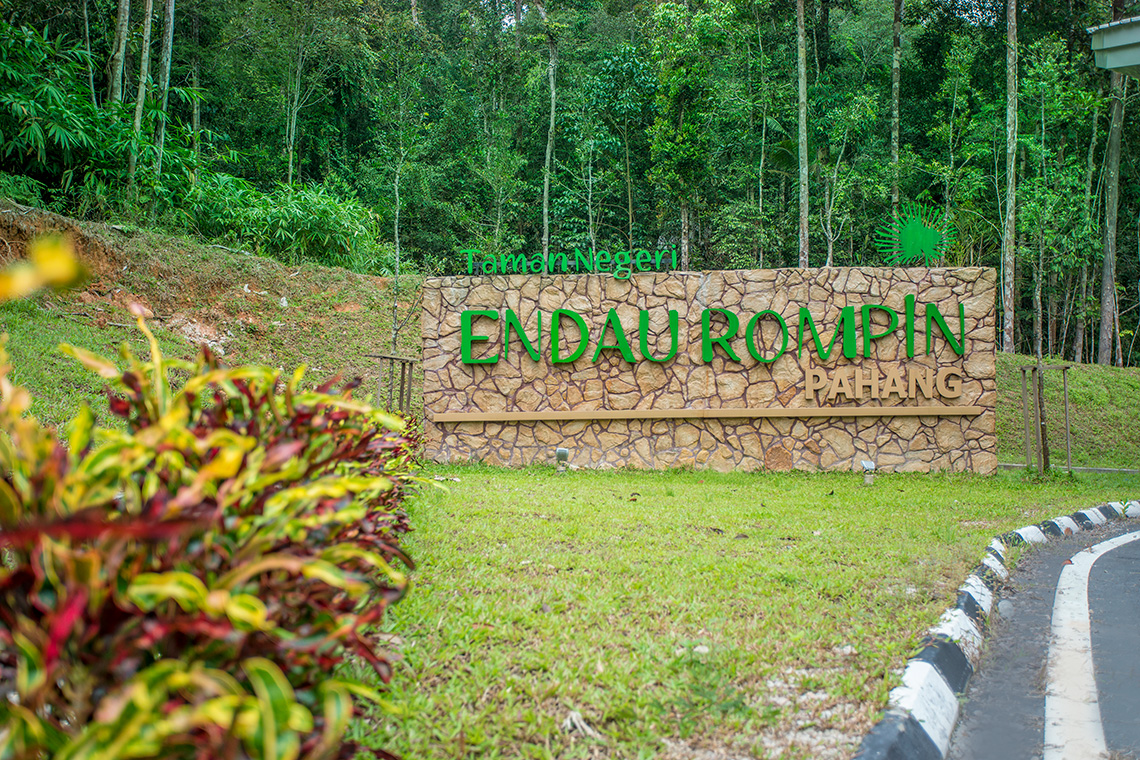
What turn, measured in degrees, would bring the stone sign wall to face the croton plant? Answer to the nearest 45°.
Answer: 0° — it already faces it

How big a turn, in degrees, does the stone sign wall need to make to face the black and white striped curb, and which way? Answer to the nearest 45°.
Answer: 0° — it already faces it

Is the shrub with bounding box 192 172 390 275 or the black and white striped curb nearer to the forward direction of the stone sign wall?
the black and white striped curb

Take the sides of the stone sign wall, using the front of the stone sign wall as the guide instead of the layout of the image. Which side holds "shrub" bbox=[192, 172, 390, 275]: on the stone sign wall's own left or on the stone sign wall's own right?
on the stone sign wall's own right

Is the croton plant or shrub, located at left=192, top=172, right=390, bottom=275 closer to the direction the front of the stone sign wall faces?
the croton plant

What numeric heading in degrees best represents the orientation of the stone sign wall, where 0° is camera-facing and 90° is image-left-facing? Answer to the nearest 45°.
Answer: approximately 0°
